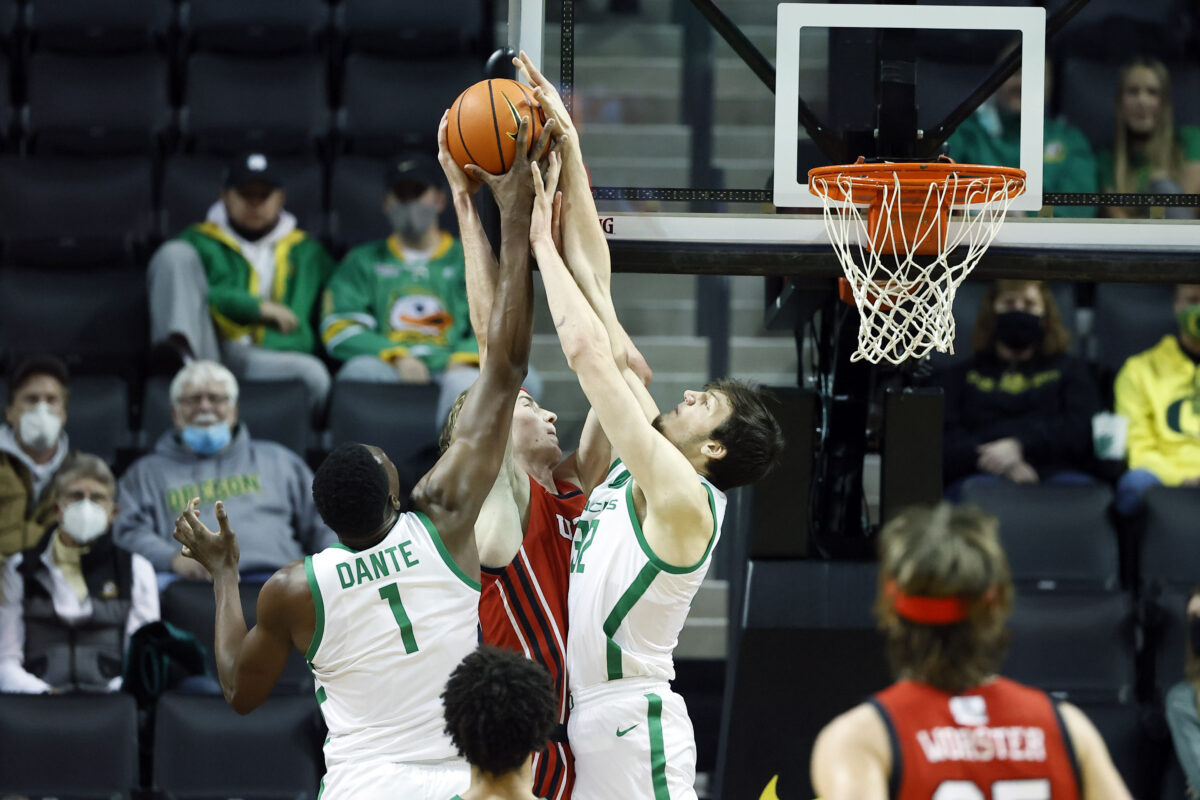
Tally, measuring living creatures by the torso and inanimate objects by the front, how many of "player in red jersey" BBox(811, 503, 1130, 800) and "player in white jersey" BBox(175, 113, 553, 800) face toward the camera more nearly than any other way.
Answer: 0

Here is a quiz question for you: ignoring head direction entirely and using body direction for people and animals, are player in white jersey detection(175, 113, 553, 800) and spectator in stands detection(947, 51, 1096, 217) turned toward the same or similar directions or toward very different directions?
very different directions

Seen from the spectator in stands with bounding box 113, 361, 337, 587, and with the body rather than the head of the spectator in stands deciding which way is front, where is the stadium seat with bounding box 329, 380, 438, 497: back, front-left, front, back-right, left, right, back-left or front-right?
left

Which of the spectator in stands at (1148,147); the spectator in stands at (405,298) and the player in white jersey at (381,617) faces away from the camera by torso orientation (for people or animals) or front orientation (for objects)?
the player in white jersey

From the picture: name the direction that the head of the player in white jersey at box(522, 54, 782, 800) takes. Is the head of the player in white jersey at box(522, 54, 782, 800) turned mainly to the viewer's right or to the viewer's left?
to the viewer's left

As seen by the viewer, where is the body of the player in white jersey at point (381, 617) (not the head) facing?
away from the camera

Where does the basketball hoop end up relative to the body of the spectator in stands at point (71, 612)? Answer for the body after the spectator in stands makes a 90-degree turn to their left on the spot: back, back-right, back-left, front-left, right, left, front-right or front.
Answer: front-right
